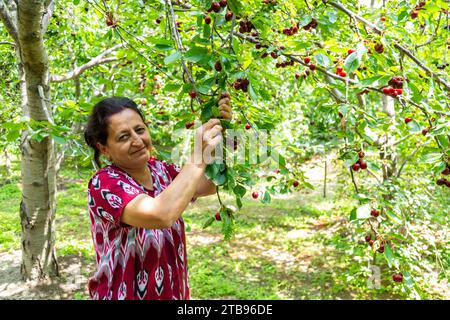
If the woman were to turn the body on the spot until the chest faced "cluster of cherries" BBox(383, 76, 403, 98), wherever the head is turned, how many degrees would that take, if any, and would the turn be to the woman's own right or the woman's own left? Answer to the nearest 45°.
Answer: approximately 45° to the woman's own left

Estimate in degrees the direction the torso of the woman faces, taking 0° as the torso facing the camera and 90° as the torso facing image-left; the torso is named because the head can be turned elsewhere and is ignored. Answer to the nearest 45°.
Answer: approximately 315°
